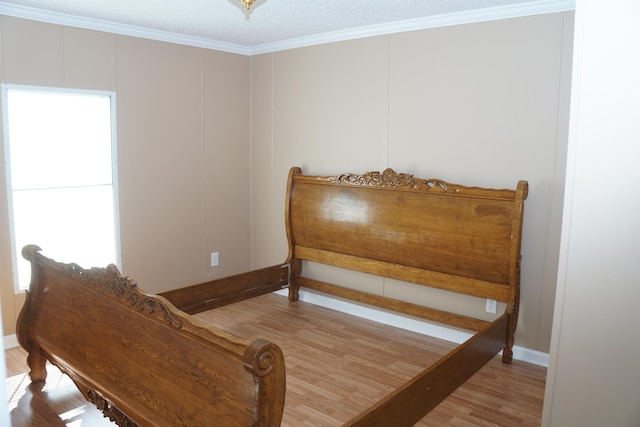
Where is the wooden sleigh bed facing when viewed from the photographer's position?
facing the viewer and to the left of the viewer

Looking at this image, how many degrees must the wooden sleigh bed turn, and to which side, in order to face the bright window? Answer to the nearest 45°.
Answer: approximately 90° to its right
